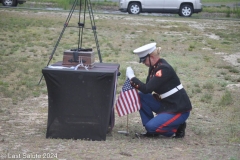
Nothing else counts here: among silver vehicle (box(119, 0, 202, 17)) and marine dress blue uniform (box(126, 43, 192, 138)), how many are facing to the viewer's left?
2

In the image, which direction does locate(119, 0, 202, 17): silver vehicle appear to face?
to the viewer's left

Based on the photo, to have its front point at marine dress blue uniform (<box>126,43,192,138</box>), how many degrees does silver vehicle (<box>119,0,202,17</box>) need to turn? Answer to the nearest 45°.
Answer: approximately 90° to its left

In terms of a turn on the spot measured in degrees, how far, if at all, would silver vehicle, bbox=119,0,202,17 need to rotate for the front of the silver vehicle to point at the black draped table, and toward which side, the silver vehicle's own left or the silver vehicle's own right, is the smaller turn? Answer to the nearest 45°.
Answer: approximately 90° to the silver vehicle's own left

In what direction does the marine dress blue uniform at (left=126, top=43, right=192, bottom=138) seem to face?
to the viewer's left

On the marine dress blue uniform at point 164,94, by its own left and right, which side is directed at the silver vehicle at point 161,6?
right
